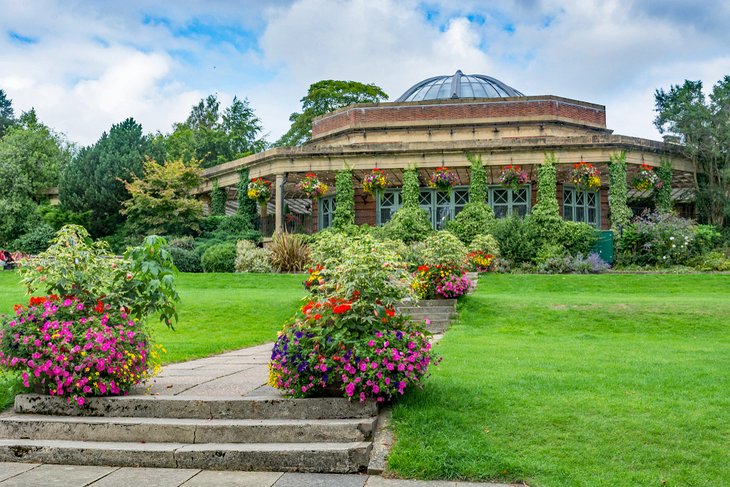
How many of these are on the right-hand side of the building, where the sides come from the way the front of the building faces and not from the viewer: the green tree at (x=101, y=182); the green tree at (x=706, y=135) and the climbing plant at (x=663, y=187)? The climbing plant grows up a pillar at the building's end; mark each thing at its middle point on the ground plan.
1

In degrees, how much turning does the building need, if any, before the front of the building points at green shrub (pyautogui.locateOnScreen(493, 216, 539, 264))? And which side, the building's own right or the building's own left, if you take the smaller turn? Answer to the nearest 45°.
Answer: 0° — it already faces it

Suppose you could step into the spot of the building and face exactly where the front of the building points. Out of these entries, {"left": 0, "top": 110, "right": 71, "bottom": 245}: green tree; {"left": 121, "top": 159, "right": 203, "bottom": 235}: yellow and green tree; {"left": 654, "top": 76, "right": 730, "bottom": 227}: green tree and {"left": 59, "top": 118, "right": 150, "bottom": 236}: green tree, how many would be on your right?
3

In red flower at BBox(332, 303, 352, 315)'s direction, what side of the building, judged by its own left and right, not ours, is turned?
front

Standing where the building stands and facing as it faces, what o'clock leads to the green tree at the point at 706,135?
The green tree is roughly at 9 o'clock from the building.

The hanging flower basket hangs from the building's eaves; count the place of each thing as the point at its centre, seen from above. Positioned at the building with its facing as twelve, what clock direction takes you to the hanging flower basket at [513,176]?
The hanging flower basket is roughly at 11 o'clock from the building.

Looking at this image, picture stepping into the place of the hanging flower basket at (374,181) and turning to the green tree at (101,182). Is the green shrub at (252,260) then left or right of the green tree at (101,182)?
left

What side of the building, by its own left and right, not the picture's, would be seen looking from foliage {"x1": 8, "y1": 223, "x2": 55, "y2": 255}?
right

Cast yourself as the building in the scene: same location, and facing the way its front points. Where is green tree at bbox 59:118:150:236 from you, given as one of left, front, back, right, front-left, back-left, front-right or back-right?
right

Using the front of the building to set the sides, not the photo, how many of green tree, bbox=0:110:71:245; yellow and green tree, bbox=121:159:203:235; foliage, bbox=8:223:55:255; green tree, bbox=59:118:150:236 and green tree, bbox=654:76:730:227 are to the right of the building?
4

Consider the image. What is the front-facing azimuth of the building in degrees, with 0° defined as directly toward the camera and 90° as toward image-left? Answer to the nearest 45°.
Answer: approximately 0°

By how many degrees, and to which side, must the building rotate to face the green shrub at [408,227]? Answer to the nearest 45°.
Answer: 0° — it already faces it
